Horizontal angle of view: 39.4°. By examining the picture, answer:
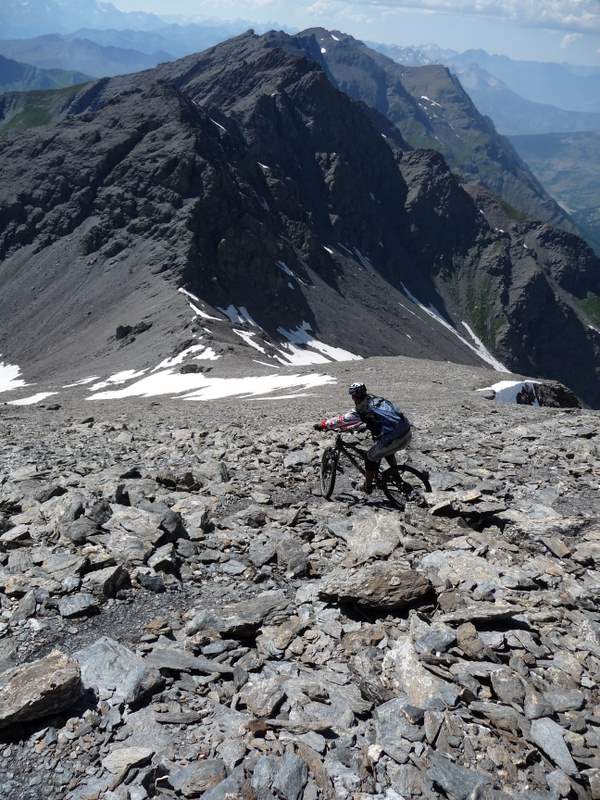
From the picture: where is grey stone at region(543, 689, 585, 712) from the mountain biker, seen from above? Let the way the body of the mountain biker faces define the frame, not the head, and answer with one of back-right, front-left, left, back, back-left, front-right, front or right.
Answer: back-left

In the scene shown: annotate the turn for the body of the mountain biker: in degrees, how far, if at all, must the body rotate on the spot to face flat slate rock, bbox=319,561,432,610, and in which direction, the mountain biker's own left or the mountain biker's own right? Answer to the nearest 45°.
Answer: approximately 135° to the mountain biker's own left

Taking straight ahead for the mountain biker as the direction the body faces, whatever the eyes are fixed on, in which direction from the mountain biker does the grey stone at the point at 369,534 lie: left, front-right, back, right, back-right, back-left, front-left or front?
back-left

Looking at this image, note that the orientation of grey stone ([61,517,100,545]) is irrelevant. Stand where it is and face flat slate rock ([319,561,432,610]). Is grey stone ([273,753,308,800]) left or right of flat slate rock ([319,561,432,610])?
right

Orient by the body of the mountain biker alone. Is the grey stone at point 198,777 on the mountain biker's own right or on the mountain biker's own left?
on the mountain biker's own left

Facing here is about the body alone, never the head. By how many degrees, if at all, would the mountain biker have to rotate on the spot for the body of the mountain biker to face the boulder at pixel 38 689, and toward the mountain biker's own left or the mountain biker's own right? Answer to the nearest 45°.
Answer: approximately 90° to the mountain biker's own left

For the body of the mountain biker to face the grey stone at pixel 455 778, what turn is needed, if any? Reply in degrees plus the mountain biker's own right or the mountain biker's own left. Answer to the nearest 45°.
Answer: approximately 135° to the mountain biker's own left

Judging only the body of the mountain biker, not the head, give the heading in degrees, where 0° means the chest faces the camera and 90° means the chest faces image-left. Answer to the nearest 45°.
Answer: approximately 135°

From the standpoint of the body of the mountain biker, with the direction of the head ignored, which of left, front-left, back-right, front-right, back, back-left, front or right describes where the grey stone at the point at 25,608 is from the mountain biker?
left
